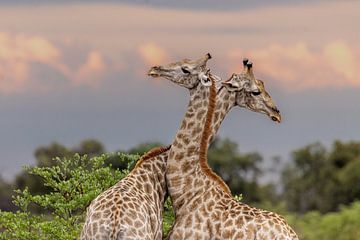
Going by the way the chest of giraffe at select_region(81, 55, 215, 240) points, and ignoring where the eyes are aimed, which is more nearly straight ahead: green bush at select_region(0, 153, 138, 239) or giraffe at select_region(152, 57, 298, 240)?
the giraffe

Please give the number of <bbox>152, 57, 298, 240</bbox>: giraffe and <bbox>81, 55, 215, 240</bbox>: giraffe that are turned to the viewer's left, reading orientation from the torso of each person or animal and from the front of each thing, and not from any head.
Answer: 1

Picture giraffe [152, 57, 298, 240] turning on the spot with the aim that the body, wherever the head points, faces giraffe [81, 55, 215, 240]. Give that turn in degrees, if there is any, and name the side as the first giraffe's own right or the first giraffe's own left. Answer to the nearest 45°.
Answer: approximately 45° to the first giraffe's own left

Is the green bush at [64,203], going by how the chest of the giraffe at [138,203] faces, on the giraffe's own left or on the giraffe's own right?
on the giraffe's own left

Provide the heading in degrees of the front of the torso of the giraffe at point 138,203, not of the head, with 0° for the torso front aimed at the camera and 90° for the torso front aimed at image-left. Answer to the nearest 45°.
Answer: approximately 225°
